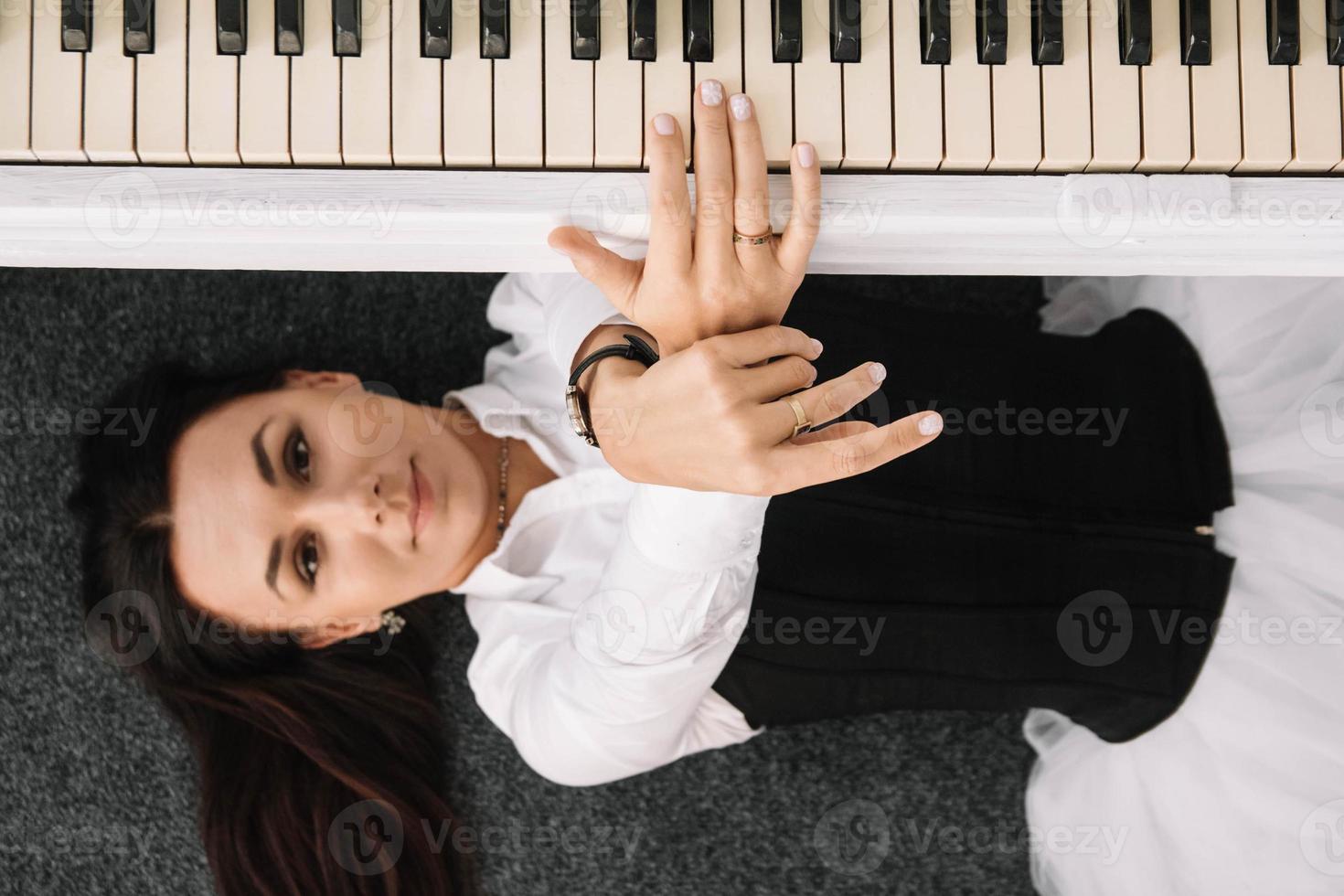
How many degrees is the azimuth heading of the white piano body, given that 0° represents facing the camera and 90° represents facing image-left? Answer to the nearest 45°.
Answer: approximately 0°
